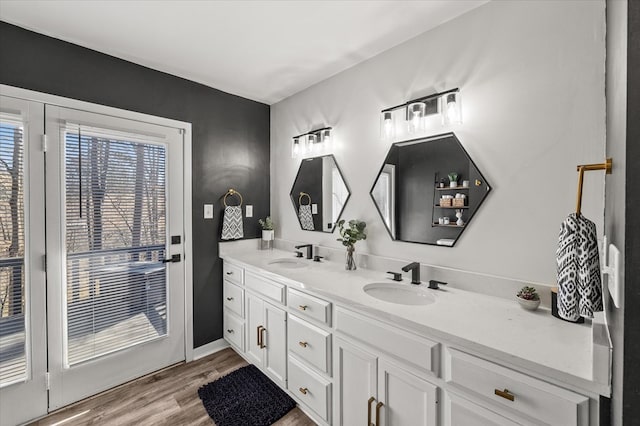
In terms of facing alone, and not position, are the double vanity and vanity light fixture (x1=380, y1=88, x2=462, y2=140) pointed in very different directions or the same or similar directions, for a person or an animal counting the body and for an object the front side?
same or similar directions

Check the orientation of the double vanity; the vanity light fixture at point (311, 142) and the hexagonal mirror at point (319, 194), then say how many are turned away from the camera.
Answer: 0

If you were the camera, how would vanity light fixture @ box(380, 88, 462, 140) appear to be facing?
facing the viewer and to the left of the viewer

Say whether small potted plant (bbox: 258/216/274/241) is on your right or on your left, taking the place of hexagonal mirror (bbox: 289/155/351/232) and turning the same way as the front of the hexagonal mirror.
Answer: on your right

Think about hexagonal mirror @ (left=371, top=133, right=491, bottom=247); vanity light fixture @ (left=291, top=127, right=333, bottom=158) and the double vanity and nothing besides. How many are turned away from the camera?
0

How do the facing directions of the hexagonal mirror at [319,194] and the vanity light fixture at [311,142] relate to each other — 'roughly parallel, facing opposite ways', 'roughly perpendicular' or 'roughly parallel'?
roughly parallel

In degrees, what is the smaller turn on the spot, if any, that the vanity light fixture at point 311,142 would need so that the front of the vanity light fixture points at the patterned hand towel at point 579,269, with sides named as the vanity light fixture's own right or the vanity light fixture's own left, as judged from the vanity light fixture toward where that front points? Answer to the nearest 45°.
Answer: approximately 90° to the vanity light fixture's own left

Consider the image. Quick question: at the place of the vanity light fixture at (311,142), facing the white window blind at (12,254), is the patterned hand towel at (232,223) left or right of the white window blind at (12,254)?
right

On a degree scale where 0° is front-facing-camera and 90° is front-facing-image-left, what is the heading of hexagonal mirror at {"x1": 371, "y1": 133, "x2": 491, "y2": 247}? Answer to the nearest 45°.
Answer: approximately 45°

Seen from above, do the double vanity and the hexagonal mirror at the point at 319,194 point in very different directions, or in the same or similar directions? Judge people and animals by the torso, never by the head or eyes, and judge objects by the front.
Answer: same or similar directions

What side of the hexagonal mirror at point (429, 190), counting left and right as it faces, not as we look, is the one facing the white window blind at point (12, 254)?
front

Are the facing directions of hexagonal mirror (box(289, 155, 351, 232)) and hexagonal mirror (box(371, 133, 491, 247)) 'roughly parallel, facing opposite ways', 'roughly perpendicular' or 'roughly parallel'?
roughly parallel

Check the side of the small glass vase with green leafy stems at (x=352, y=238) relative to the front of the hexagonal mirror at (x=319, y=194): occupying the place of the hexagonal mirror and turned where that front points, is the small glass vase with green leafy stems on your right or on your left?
on your left
